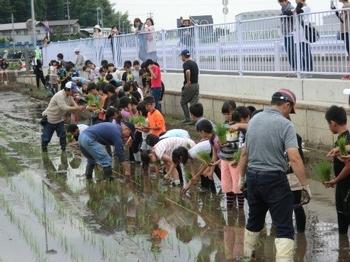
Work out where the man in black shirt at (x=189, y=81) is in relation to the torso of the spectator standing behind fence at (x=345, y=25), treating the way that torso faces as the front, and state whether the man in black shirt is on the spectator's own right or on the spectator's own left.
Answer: on the spectator's own right

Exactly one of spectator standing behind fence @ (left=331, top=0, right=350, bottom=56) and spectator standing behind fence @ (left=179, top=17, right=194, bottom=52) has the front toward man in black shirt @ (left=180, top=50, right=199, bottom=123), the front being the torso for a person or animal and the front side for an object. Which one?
spectator standing behind fence @ (left=179, top=17, right=194, bottom=52)

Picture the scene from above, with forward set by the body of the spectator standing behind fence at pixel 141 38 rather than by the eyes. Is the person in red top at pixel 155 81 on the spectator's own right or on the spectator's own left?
on the spectator's own left

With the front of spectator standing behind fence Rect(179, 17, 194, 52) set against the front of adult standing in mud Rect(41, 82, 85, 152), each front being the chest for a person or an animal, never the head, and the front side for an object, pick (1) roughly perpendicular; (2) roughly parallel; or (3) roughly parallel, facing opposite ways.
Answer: roughly perpendicular

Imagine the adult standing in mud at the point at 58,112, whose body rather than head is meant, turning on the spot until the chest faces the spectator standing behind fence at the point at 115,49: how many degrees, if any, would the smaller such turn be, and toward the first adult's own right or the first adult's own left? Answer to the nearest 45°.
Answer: approximately 90° to the first adult's own left

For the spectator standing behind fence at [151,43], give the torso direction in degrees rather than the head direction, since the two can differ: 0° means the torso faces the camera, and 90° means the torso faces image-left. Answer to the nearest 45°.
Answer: approximately 45°

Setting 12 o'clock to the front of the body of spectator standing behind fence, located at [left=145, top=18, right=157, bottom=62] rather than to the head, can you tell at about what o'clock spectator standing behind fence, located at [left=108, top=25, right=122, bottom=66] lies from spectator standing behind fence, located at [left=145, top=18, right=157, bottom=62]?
spectator standing behind fence, located at [left=108, top=25, right=122, bottom=66] is roughly at 4 o'clock from spectator standing behind fence, located at [left=145, top=18, right=157, bottom=62].

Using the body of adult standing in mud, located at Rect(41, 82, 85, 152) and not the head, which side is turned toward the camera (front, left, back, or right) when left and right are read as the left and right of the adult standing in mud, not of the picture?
right
